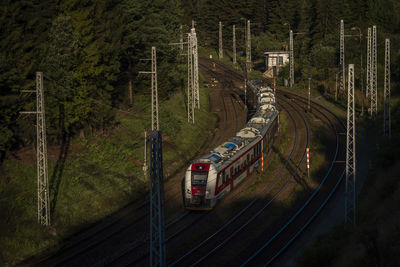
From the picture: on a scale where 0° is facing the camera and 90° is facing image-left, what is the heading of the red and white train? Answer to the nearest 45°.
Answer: approximately 45°

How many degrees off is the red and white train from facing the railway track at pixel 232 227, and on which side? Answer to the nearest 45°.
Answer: approximately 45° to its left
